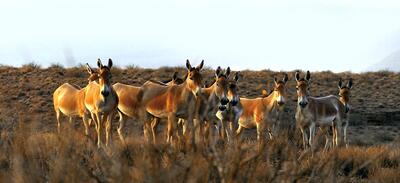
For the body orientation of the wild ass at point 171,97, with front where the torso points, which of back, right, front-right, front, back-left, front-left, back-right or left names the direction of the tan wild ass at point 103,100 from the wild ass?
back-right

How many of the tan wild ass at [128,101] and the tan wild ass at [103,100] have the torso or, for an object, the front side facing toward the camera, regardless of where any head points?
1

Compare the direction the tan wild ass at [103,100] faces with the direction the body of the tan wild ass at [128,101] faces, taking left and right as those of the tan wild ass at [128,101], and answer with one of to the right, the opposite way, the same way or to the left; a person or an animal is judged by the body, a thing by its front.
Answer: to the right

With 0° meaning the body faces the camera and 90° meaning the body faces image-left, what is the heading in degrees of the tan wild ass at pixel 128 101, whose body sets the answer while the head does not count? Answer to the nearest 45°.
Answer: approximately 270°

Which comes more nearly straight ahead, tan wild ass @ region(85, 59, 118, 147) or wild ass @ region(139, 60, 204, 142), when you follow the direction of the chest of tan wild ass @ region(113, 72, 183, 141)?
the wild ass

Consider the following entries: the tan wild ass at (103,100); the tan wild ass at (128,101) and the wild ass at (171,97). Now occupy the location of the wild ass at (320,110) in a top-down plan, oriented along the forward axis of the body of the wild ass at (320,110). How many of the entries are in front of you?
3

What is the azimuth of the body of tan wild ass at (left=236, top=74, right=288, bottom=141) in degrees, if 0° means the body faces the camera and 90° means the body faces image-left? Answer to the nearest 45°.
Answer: approximately 315°
